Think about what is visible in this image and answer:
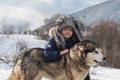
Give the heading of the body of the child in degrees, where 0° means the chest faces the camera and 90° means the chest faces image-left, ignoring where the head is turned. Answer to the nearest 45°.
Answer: approximately 315°
